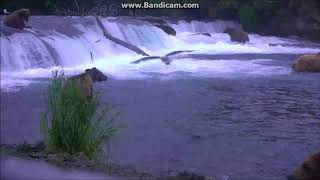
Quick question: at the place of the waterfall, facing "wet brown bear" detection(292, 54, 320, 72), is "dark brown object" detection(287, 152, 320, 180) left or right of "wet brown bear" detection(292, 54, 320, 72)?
right

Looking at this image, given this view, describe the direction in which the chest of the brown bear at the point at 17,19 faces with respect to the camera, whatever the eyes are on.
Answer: to the viewer's right

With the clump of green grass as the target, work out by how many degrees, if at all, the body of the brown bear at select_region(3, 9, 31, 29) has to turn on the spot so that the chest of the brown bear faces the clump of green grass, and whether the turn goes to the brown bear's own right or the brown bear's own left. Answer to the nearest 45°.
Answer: approximately 90° to the brown bear's own right

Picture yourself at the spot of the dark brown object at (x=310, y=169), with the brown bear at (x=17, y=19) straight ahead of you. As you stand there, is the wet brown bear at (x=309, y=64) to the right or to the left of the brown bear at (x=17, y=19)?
right
